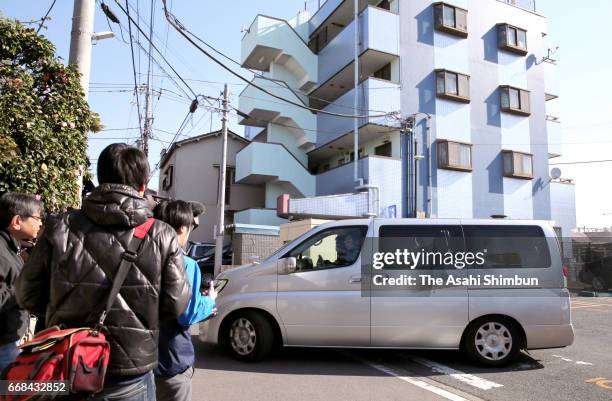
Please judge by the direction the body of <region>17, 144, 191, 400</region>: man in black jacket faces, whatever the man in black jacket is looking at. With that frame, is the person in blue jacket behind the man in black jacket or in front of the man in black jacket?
in front

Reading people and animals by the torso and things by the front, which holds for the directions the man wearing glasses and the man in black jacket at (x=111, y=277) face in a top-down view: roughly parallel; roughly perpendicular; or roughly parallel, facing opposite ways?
roughly perpendicular

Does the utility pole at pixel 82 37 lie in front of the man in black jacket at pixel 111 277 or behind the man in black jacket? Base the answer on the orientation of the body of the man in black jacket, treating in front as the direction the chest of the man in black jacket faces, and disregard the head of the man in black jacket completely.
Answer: in front

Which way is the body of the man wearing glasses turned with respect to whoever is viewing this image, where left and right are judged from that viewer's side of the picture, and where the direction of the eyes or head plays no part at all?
facing to the right of the viewer

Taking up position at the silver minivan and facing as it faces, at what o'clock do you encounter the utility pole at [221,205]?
The utility pole is roughly at 2 o'clock from the silver minivan.

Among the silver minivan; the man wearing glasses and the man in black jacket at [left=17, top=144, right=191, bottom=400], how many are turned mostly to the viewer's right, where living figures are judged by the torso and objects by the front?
1

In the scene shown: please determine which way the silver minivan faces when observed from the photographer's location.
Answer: facing to the left of the viewer

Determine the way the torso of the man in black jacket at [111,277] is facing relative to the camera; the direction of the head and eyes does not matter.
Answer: away from the camera

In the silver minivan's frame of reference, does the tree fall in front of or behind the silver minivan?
in front

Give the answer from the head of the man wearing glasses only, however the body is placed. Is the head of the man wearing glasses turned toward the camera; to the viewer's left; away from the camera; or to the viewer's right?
to the viewer's right
